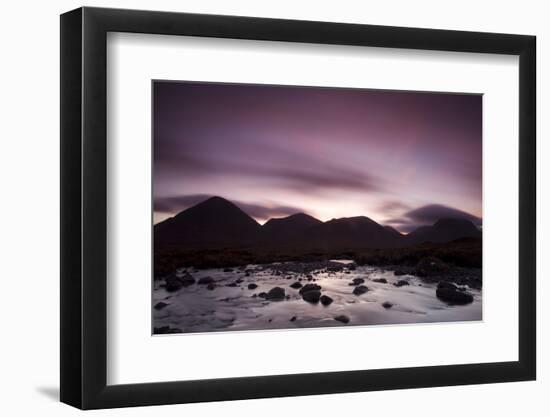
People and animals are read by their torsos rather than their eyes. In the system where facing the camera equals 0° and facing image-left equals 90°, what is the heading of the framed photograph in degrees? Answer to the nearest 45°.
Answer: approximately 315°
